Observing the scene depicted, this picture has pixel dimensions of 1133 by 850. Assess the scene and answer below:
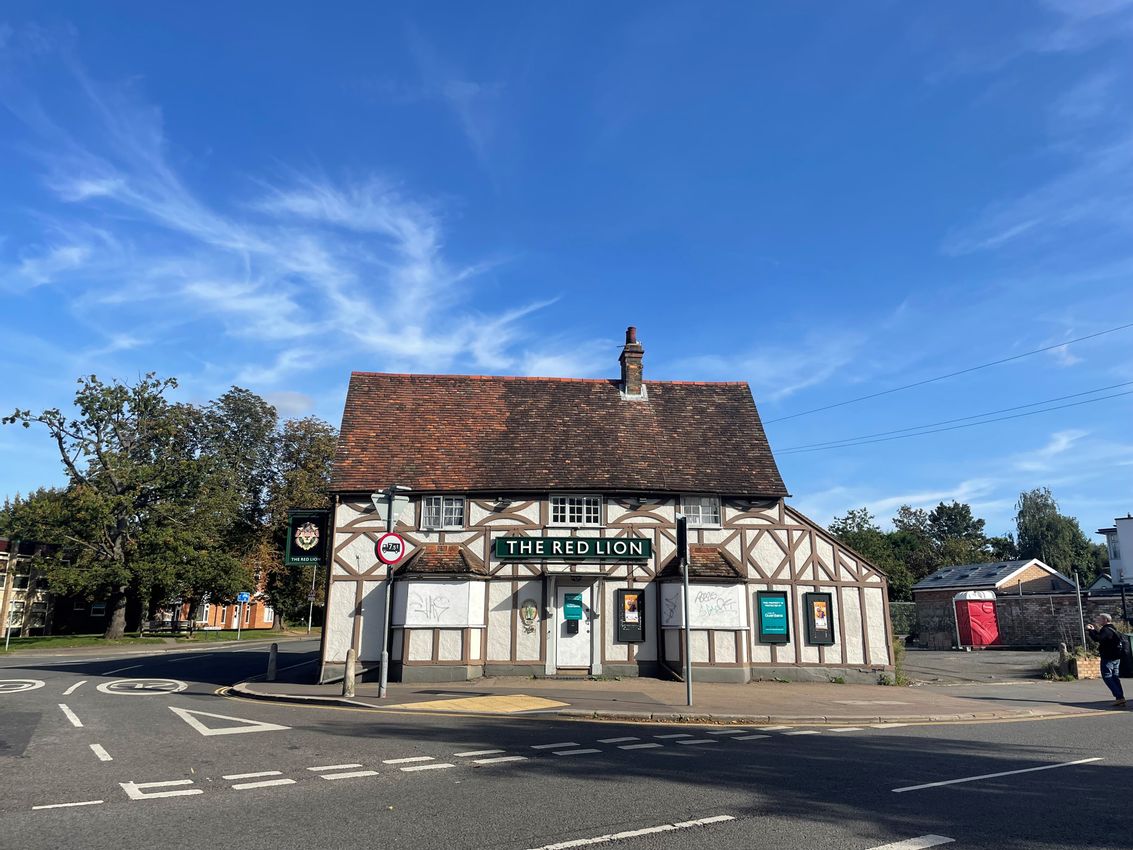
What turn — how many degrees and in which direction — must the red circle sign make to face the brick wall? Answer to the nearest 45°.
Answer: approximately 135° to its left

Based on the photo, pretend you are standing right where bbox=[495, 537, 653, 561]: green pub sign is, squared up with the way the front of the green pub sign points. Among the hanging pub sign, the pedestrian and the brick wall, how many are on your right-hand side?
1

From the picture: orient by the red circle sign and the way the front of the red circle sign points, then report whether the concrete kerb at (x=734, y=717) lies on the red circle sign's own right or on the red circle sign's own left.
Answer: on the red circle sign's own left

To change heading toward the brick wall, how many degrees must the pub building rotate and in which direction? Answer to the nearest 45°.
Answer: approximately 135° to its left

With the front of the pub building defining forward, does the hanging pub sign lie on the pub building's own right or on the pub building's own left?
on the pub building's own right

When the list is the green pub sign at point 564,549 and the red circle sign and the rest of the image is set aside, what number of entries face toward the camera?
2

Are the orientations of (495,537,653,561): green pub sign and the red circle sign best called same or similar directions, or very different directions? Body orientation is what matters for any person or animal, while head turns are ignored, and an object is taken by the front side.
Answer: same or similar directions

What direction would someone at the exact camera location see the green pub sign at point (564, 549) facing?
facing the viewer

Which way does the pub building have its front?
toward the camera

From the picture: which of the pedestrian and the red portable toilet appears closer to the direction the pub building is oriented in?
the pedestrian

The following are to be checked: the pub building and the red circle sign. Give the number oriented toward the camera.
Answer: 2
